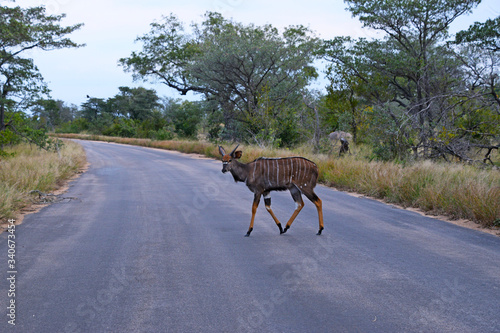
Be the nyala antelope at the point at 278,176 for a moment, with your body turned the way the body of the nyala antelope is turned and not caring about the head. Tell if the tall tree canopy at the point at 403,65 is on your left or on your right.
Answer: on your right

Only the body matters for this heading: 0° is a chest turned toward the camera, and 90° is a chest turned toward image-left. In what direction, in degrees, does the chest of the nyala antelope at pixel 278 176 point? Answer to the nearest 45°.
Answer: approximately 90°

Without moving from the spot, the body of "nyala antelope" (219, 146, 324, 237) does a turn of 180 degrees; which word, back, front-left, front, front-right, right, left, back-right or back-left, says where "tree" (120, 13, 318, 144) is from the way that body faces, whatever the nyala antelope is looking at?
left

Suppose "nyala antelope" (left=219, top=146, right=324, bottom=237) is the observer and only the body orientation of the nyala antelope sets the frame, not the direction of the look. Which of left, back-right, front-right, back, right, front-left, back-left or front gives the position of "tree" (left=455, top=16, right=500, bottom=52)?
back-right
